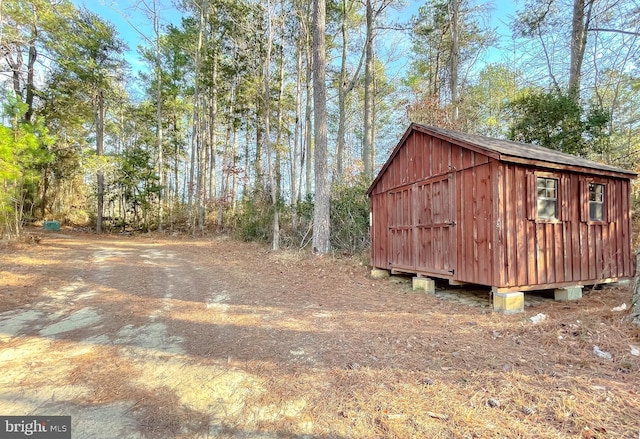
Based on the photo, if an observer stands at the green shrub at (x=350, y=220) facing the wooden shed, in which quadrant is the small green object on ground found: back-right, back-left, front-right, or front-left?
back-right

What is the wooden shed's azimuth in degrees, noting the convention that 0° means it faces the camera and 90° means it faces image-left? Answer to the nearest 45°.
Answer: approximately 45°

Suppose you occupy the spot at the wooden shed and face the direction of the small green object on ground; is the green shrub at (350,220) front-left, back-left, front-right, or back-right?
front-right

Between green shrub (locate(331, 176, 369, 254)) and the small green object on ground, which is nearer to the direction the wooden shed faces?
the small green object on ground

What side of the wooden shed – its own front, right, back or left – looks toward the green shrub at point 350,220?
right

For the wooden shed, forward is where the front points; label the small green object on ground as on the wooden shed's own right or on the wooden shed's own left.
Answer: on the wooden shed's own right
